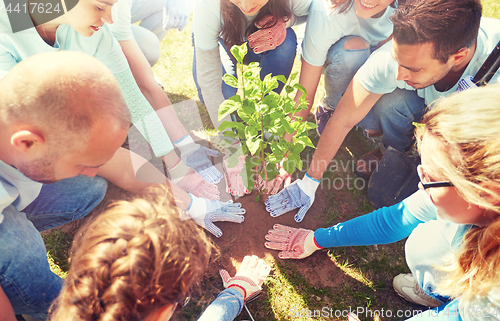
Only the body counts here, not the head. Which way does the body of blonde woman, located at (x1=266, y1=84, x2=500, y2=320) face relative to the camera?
to the viewer's left

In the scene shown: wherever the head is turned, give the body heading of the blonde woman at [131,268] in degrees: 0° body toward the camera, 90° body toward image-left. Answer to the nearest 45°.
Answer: approximately 225°

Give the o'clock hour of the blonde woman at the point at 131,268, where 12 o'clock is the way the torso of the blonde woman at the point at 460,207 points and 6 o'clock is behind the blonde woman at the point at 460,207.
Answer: the blonde woman at the point at 131,268 is roughly at 11 o'clock from the blonde woman at the point at 460,207.

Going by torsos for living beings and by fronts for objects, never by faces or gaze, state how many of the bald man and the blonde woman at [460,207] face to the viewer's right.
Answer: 1

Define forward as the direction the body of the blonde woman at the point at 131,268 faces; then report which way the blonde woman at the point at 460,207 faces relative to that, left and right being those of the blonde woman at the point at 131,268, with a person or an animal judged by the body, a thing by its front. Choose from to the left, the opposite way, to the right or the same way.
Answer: to the left

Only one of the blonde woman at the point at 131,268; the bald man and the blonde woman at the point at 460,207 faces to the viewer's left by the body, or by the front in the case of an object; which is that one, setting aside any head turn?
the blonde woman at the point at 460,207

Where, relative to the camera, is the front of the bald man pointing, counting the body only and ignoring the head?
to the viewer's right
